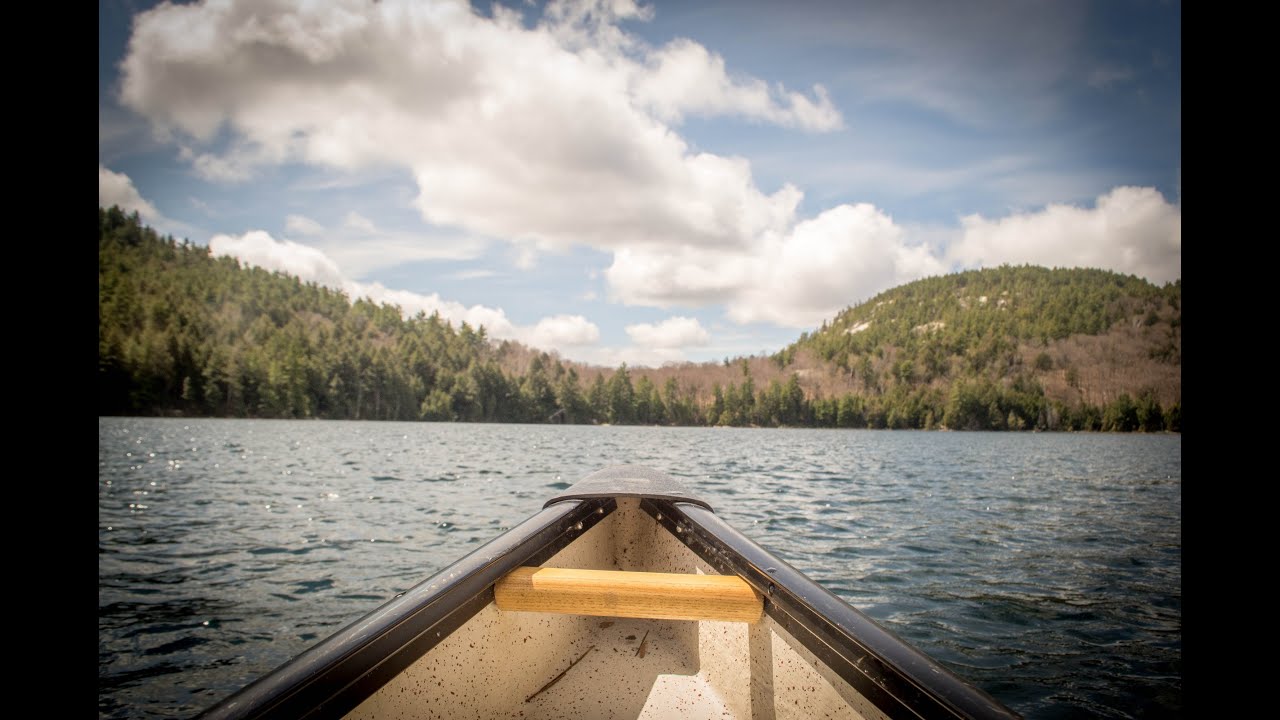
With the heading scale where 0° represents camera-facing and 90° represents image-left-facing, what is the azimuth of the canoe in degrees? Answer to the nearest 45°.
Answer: approximately 180°
